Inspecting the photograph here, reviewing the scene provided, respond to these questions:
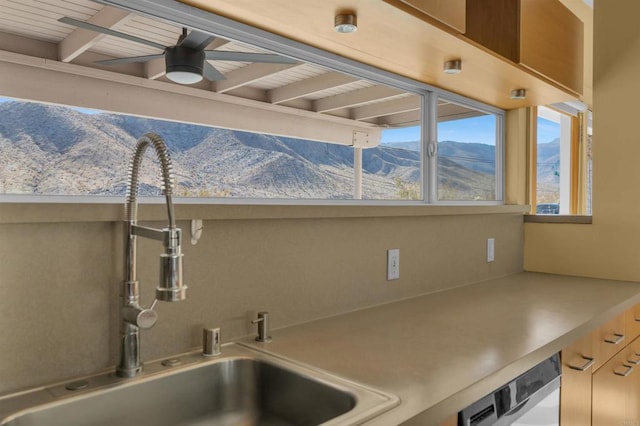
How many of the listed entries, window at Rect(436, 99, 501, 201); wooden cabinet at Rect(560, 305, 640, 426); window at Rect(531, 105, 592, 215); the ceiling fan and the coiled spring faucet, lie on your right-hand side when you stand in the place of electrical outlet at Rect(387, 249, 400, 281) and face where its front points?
2

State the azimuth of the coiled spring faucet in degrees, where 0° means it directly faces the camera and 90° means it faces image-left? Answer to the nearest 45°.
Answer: approximately 315°

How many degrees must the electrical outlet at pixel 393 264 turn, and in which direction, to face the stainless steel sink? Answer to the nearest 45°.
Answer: approximately 90° to its right

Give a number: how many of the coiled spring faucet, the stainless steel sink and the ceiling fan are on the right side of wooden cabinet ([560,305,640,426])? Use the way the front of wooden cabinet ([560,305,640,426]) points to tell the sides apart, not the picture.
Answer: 3

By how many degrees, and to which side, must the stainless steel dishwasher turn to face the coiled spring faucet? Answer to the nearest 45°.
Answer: approximately 90° to its right

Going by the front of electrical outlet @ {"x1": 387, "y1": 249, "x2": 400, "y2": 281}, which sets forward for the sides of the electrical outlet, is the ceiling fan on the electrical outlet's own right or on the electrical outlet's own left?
on the electrical outlet's own right

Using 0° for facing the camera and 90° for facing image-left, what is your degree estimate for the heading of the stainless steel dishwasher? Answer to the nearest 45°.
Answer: approximately 315°

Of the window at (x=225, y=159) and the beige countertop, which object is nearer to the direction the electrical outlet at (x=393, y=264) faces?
the beige countertop

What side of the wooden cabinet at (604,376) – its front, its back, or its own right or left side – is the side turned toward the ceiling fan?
back

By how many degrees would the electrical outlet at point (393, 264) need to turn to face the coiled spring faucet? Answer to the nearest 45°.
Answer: approximately 90° to its right
